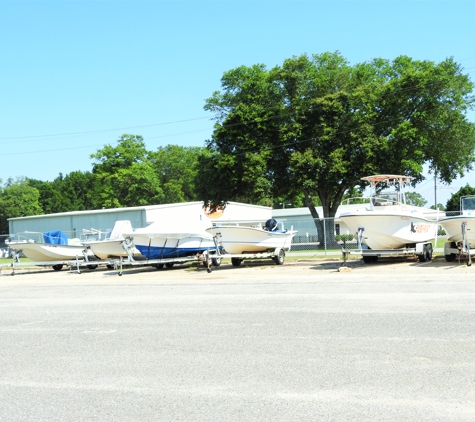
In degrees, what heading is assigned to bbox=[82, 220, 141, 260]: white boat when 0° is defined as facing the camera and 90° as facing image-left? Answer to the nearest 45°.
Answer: approximately 45°

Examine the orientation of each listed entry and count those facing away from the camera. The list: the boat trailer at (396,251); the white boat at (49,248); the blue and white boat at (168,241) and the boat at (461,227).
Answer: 0

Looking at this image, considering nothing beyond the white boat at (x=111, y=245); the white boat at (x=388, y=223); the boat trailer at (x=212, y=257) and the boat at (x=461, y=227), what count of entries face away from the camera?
0

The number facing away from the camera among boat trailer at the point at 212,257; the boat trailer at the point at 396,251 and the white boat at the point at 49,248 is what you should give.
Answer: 0

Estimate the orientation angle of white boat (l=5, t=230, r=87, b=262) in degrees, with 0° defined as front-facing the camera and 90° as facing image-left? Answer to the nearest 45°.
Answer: approximately 45°

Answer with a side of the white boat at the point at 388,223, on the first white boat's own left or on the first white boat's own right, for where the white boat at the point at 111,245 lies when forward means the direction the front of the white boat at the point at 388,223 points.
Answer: on the first white boat's own right

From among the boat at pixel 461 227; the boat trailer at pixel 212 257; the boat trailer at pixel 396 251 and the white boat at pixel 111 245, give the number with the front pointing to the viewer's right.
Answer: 0

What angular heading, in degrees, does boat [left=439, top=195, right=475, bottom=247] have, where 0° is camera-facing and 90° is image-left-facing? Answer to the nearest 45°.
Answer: approximately 45°

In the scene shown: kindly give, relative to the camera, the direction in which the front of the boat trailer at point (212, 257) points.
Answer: facing the viewer and to the left of the viewer
